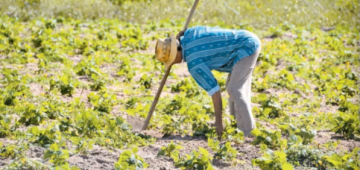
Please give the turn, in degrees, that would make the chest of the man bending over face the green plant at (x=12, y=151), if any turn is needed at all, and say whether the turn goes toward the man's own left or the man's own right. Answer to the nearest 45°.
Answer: approximately 45° to the man's own left

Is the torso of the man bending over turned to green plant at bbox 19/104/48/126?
yes

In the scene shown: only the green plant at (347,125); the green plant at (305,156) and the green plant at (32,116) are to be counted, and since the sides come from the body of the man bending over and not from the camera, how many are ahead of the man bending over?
1

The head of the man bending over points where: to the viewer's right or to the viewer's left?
to the viewer's left

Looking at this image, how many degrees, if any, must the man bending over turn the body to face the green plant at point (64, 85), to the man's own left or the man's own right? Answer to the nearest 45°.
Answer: approximately 45° to the man's own right

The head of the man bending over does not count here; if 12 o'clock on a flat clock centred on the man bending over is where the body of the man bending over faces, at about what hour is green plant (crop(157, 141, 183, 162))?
The green plant is roughly at 10 o'clock from the man bending over.

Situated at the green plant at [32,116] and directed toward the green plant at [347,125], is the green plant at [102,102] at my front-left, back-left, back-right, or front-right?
front-left

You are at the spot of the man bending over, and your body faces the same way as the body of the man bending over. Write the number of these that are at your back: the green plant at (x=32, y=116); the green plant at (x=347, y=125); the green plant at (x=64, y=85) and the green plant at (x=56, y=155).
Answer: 1

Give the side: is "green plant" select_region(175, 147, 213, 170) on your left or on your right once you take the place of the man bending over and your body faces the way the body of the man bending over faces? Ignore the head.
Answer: on your left

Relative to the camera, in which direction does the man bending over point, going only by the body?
to the viewer's left

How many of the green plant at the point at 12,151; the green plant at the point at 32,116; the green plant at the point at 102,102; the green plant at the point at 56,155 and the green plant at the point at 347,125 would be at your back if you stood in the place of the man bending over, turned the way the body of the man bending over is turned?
1

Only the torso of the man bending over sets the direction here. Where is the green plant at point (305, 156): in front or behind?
behind
